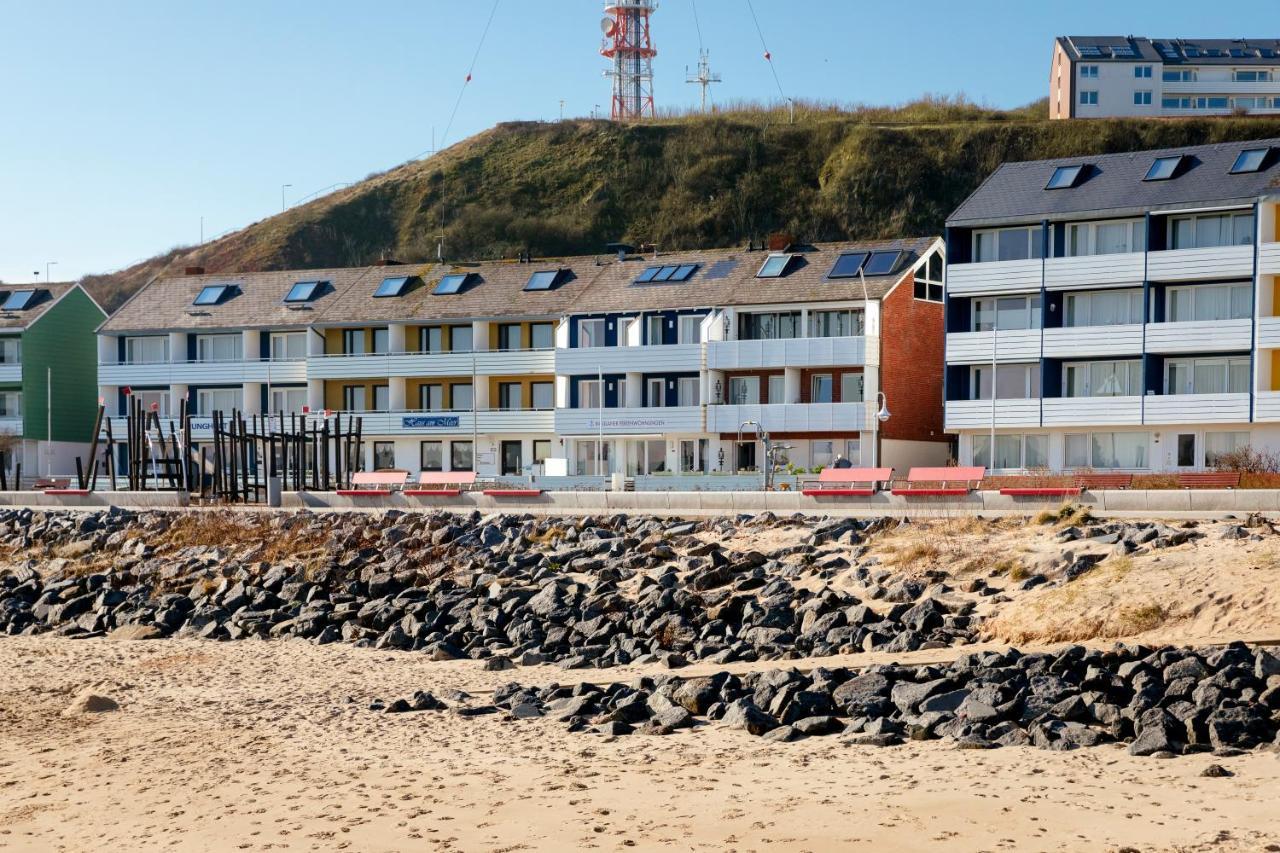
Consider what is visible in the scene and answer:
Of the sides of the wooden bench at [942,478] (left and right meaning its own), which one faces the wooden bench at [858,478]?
right

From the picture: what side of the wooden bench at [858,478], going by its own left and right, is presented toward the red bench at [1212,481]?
left

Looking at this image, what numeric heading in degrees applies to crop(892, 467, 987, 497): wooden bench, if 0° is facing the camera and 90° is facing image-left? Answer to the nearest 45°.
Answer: approximately 0°

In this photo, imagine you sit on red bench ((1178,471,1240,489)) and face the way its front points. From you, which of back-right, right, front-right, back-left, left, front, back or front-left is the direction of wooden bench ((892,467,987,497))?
right

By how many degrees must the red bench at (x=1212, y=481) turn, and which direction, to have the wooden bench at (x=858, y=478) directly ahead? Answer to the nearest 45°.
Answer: approximately 90° to its right

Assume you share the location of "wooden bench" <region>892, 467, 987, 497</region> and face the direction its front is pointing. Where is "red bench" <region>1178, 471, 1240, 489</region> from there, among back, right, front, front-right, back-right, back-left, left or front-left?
left
